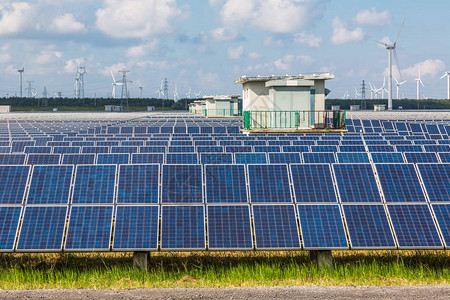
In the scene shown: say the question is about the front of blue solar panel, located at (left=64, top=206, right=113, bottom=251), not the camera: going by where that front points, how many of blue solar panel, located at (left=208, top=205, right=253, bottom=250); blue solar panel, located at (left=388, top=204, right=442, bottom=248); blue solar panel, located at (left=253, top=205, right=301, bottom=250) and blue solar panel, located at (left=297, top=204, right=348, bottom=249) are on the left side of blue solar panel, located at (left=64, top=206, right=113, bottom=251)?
4

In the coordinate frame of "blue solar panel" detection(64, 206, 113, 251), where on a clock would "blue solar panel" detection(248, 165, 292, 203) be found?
"blue solar panel" detection(248, 165, 292, 203) is roughly at 9 o'clock from "blue solar panel" detection(64, 206, 113, 251).

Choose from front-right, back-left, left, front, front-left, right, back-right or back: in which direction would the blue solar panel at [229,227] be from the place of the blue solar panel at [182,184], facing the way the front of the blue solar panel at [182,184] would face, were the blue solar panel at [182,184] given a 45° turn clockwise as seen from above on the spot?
left

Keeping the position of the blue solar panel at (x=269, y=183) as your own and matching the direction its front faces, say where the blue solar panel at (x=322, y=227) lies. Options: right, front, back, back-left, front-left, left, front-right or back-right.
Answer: front-left

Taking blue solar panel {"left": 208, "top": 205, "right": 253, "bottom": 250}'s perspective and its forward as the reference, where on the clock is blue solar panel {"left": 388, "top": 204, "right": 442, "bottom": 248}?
blue solar panel {"left": 388, "top": 204, "right": 442, "bottom": 248} is roughly at 9 o'clock from blue solar panel {"left": 208, "top": 205, "right": 253, "bottom": 250}.

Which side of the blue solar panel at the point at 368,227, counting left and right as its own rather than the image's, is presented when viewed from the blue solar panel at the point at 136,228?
right

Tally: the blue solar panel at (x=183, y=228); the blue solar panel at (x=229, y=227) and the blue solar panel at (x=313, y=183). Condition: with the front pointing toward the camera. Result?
3

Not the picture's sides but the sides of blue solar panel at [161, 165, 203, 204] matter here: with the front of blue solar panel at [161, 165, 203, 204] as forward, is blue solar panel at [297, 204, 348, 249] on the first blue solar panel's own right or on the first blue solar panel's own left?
on the first blue solar panel's own left

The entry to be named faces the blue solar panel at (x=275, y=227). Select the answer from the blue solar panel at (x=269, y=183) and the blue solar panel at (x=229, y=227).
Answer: the blue solar panel at (x=269, y=183)

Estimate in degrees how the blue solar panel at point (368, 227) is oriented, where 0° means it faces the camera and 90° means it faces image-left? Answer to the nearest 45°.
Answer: approximately 0°

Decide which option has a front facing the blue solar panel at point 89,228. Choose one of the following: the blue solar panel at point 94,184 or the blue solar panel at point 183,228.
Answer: the blue solar panel at point 94,184

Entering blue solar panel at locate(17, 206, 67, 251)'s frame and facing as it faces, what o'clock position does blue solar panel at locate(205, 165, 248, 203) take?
blue solar panel at locate(205, 165, 248, 203) is roughly at 9 o'clock from blue solar panel at locate(17, 206, 67, 251).

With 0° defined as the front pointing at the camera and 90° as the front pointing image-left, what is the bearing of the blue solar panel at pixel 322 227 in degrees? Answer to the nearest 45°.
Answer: approximately 0°
